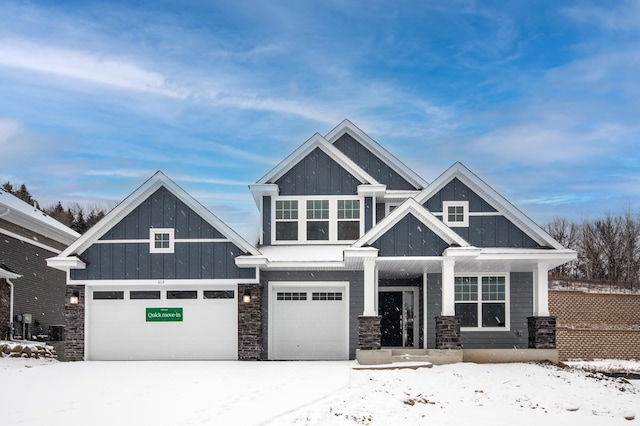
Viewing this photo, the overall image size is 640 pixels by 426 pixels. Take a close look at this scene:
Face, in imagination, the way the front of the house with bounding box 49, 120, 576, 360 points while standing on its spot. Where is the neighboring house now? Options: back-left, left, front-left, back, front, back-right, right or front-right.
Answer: back-right

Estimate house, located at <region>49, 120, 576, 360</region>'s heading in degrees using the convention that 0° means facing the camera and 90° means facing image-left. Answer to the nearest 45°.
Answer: approximately 0°
